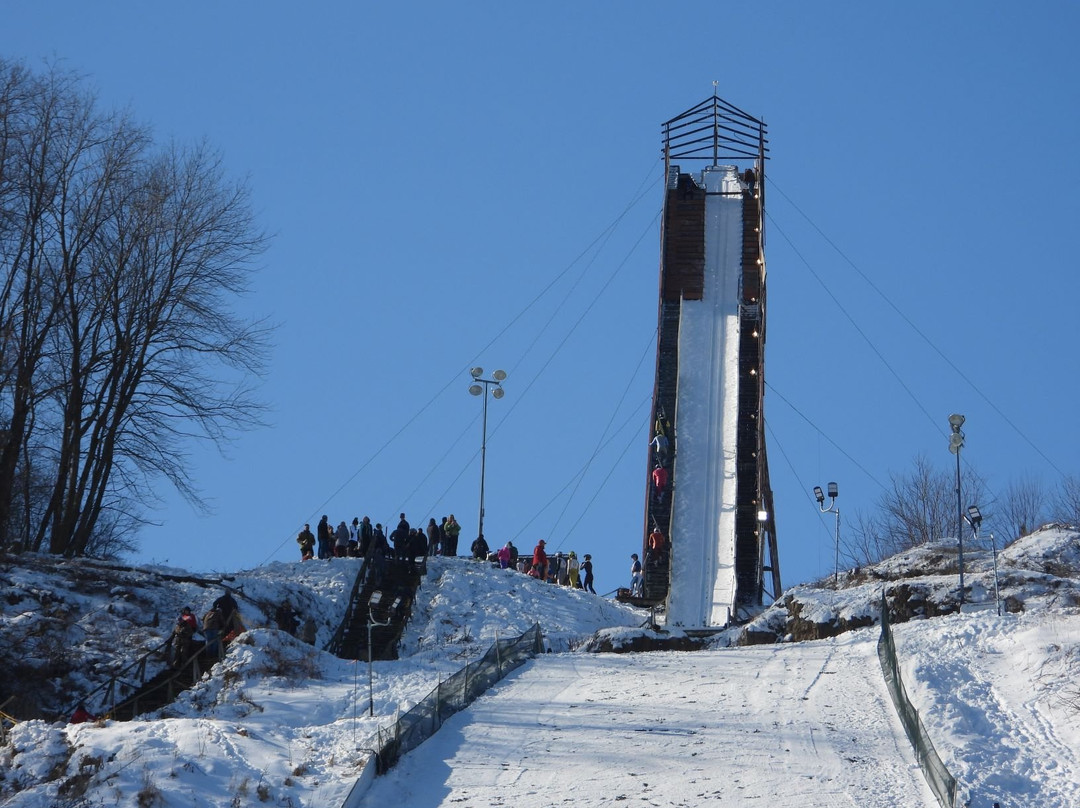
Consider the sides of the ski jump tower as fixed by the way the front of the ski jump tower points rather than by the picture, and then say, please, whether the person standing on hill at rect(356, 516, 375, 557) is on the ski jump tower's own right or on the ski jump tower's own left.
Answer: on the ski jump tower's own right

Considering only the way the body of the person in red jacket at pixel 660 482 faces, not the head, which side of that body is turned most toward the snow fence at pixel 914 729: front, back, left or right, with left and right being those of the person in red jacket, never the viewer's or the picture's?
back

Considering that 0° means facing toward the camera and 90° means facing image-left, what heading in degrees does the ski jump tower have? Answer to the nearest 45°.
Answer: approximately 0°

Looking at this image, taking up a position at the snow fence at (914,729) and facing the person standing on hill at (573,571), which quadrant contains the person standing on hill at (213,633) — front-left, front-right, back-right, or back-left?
front-left

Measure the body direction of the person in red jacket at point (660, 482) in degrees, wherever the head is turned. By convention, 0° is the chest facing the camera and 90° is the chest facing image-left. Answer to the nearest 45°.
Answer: approximately 180°

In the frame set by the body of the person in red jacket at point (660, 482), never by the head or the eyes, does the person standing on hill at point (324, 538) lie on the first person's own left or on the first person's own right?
on the first person's own left

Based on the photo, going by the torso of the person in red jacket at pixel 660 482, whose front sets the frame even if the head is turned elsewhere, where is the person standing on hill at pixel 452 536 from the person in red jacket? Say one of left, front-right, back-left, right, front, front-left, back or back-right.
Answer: left

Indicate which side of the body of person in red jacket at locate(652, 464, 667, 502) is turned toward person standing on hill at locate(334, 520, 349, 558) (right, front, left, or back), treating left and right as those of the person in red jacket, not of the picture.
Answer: left

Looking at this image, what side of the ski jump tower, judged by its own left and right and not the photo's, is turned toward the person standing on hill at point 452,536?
right

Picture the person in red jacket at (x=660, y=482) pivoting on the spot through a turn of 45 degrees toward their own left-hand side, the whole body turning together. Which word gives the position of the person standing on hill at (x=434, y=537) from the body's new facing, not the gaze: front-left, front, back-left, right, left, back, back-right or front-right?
front-left

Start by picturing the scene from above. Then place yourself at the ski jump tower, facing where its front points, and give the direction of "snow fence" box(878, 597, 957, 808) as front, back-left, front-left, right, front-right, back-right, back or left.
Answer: front

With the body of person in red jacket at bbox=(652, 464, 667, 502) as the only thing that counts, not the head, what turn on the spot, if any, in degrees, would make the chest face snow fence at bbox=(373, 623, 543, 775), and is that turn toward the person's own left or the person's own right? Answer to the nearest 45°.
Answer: approximately 180°
